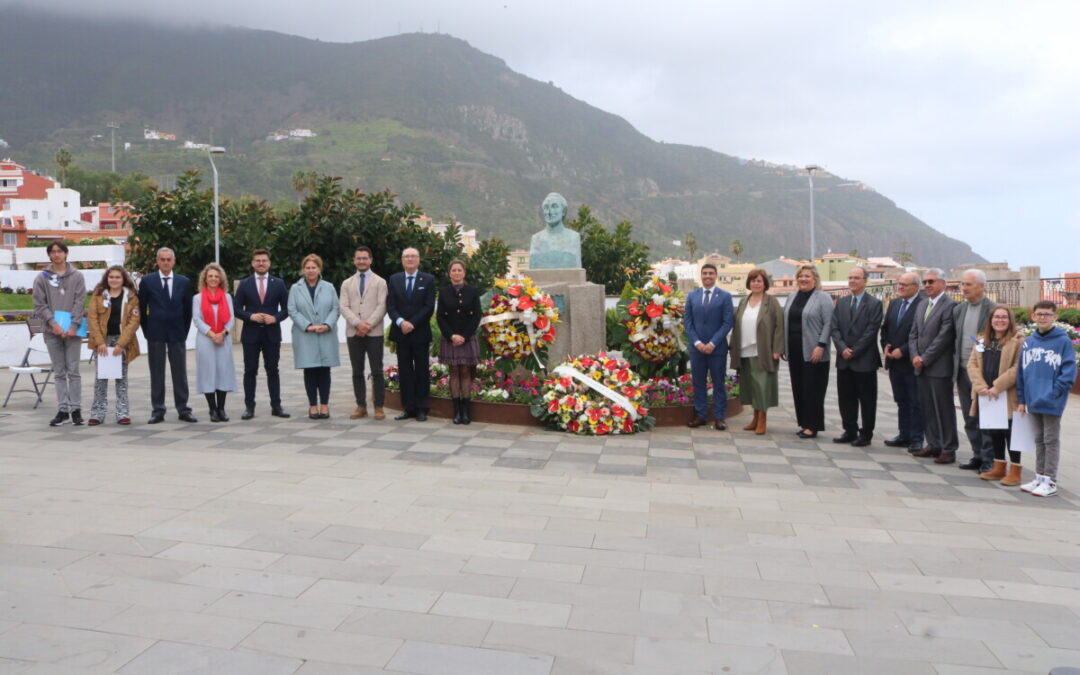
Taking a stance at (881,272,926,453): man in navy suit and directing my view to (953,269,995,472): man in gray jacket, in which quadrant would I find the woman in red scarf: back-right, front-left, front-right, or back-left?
back-right

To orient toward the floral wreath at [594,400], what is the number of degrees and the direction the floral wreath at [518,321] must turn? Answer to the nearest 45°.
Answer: approximately 45° to its left

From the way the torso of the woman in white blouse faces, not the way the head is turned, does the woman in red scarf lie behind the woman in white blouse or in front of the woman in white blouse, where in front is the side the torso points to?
in front

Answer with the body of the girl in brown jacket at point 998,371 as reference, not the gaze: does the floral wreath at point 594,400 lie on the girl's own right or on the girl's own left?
on the girl's own right

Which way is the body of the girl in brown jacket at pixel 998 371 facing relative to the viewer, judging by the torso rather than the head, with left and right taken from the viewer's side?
facing the viewer and to the left of the viewer

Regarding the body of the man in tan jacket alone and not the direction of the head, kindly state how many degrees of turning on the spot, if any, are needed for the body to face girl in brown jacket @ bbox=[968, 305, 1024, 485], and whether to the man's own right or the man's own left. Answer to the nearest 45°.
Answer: approximately 45° to the man's own left

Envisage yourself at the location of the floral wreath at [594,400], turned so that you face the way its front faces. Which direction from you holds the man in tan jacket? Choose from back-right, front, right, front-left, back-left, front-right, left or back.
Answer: right

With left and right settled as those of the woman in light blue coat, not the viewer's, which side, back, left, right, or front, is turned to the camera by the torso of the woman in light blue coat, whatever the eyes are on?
front

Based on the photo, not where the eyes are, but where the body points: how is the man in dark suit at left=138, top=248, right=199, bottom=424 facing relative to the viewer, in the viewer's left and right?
facing the viewer

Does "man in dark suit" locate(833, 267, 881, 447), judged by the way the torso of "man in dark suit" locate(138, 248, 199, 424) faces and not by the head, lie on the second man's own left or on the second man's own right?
on the second man's own left

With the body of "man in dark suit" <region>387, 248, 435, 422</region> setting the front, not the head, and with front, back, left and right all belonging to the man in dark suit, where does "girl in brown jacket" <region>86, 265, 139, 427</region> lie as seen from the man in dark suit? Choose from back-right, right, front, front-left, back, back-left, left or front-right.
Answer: right

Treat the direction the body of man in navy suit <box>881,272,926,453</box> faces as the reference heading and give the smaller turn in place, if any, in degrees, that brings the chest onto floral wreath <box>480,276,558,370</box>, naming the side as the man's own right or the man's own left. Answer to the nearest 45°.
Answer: approximately 45° to the man's own right

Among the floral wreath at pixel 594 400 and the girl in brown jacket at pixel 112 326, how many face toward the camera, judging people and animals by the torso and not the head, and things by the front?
2

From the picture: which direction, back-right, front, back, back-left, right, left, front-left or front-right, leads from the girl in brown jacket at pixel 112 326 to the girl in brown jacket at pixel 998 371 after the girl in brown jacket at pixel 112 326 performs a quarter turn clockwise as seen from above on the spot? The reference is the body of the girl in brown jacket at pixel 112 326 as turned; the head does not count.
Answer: back-left

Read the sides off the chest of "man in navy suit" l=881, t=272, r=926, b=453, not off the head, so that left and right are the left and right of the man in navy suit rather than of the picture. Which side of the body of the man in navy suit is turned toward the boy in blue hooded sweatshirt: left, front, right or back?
left

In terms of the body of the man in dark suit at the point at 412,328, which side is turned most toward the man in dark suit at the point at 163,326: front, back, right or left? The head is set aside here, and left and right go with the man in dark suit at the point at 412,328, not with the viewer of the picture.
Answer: right

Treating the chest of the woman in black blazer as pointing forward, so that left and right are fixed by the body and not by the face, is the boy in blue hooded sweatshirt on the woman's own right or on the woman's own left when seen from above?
on the woman's own left
